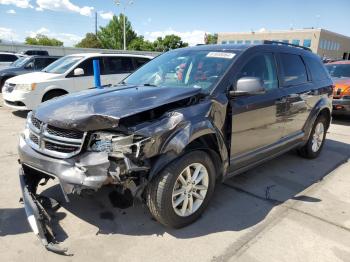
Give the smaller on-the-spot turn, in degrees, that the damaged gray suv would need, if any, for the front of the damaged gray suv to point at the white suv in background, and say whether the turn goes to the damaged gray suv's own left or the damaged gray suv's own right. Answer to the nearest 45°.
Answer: approximately 90° to the damaged gray suv's own right

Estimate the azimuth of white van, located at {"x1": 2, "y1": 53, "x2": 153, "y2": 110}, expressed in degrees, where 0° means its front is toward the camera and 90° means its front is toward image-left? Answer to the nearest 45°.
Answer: approximately 45°

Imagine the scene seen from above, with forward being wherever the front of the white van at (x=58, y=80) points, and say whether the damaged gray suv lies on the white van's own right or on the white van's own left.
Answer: on the white van's own left

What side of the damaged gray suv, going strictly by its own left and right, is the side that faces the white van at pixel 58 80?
right

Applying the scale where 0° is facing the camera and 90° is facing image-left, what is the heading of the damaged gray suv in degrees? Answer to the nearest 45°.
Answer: approximately 45°

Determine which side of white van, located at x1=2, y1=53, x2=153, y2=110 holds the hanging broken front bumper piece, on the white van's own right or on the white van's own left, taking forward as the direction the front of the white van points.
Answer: on the white van's own left
